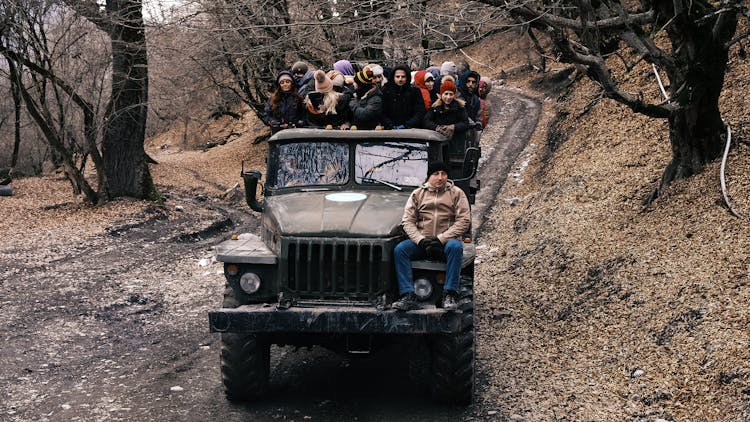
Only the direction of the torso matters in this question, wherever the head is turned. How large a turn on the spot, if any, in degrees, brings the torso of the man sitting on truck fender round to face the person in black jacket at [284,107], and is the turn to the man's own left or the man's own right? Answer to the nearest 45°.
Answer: approximately 135° to the man's own right

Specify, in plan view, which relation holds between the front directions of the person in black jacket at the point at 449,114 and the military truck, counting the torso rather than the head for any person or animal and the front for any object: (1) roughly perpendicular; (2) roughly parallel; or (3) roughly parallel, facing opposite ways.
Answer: roughly parallel

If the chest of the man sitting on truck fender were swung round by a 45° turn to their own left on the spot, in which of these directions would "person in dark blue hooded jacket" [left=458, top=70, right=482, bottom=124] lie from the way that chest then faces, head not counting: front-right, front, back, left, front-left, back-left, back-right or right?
back-left

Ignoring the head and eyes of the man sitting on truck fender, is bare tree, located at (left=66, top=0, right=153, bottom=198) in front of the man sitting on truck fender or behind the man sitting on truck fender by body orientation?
behind

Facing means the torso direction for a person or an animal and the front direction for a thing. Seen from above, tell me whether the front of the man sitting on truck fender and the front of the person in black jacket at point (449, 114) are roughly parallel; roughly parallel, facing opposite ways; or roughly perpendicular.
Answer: roughly parallel

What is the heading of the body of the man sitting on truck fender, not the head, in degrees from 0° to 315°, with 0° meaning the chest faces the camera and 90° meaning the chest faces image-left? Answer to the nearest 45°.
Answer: approximately 0°

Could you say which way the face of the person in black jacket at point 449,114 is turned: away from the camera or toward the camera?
toward the camera

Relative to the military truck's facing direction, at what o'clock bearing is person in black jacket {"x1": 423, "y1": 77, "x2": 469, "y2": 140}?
The person in black jacket is roughly at 7 o'clock from the military truck.

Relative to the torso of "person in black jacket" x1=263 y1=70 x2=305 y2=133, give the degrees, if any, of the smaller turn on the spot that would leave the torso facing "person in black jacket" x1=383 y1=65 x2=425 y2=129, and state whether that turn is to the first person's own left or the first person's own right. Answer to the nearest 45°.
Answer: approximately 90° to the first person's own left

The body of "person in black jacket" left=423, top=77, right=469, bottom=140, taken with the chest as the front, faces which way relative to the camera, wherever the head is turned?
toward the camera

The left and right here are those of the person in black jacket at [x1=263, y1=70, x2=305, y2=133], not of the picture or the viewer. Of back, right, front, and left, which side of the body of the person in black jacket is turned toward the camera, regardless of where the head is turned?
front

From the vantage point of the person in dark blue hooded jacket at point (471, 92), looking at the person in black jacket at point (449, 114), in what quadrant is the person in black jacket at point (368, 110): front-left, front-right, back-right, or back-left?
front-right
